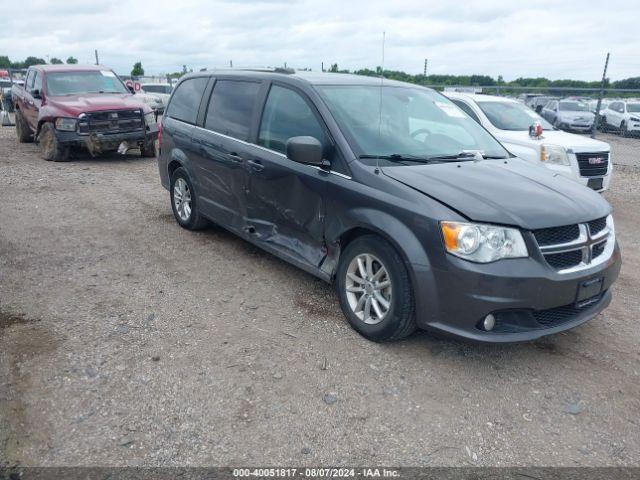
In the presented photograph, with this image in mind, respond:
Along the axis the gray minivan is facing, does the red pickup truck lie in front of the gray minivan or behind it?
behind

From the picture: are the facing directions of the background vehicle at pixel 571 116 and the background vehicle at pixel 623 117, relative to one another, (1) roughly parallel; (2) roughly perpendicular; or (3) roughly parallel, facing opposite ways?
roughly parallel

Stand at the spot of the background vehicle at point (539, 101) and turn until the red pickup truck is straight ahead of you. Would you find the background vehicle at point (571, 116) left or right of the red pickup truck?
left

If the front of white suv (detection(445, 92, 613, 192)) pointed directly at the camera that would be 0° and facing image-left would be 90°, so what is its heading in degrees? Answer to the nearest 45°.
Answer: approximately 315°

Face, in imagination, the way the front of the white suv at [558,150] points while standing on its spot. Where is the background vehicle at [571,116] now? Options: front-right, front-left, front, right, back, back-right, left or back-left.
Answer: back-left

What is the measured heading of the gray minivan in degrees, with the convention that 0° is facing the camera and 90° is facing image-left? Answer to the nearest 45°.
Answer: approximately 315°

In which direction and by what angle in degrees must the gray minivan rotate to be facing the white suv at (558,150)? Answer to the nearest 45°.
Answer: approximately 90° to its left

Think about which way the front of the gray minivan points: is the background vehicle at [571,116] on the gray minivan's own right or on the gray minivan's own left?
on the gray minivan's own left

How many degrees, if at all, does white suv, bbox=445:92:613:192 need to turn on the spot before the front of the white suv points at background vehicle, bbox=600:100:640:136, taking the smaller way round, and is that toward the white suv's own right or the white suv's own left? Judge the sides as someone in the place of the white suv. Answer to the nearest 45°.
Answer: approximately 135° to the white suv's own left

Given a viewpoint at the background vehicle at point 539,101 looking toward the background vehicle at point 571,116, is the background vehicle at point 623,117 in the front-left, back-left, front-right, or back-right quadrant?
front-left

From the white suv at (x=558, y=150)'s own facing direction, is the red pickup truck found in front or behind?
behind

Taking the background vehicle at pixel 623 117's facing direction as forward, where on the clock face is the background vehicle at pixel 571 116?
the background vehicle at pixel 571 116 is roughly at 4 o'clock from the background vehicle at pixel 623 117.

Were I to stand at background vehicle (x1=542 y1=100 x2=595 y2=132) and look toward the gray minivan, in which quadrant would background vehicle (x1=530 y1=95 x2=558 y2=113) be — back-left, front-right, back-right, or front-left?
back-right

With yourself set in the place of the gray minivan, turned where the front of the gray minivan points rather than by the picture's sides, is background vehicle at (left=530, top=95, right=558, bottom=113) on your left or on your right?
on your left

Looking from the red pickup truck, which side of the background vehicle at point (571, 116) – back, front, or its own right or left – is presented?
right

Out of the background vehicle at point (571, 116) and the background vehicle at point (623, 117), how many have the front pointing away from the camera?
0
